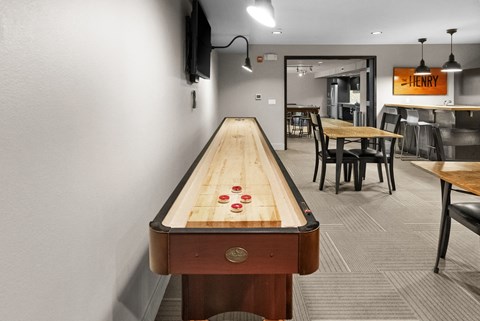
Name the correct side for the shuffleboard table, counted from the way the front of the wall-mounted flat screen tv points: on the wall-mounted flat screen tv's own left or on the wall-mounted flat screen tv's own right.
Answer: on the wall-mounted flat screen tv's own right

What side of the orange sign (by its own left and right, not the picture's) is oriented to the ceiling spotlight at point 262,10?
front

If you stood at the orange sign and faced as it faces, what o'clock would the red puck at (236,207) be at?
The red puck is roughly at 12 o'clock from the orange sign.

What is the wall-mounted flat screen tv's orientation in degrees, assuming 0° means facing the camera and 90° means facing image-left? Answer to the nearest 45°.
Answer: approximately 270°

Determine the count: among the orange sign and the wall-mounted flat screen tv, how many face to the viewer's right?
1

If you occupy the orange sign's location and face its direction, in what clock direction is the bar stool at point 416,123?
The bar stool is roughly at 12 o'clock from the orange sign.

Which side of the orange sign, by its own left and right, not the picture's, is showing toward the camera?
front

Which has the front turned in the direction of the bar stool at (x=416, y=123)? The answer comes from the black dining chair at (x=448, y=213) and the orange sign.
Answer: the orange sign
